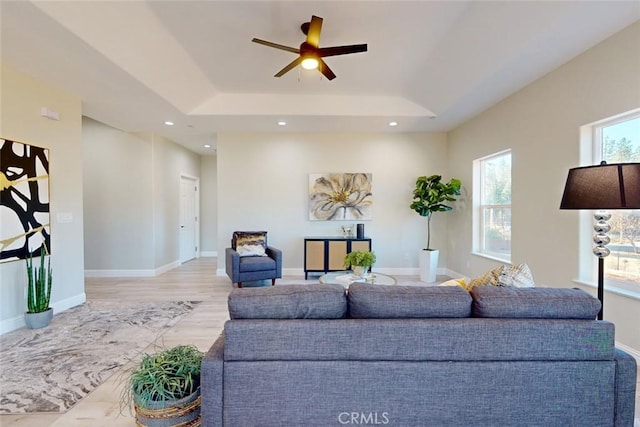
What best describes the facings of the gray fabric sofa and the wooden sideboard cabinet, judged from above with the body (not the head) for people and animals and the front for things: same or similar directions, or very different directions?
very different directions

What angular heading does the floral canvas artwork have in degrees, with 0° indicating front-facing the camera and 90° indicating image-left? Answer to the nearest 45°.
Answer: approximately 0°

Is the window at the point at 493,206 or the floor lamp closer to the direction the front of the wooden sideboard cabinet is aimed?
the floor lamp

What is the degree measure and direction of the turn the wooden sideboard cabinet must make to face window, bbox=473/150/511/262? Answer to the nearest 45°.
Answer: approximately 90° to its left

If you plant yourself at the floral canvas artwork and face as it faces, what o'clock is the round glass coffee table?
The round glass coffee table is roughly at 12 o'clock from the floral canvas artwork.

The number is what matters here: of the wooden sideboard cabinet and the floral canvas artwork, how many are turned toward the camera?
2

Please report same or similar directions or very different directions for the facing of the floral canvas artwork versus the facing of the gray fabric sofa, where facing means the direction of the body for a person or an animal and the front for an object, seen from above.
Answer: very different directions

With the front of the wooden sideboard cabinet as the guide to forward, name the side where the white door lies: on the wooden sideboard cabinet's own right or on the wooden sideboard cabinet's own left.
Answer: on the wooden sideboard cabinet's own right

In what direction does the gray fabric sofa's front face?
away from the camera

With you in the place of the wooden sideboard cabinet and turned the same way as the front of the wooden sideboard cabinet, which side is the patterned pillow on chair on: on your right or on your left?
on your right
